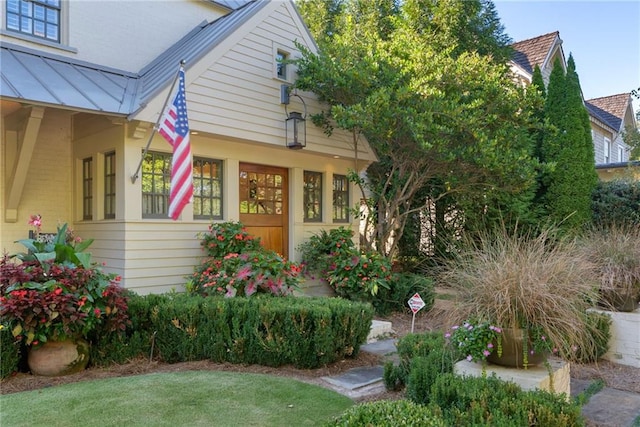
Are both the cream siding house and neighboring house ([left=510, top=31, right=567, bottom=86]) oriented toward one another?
no

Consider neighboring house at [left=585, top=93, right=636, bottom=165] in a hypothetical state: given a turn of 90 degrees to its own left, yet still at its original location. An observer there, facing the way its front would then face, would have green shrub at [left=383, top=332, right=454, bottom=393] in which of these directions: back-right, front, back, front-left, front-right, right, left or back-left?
back-right

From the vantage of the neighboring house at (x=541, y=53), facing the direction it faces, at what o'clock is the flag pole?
The flag pole is roughly at 2 o'clock from the neighboring house.

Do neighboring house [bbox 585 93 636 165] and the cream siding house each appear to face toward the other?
no

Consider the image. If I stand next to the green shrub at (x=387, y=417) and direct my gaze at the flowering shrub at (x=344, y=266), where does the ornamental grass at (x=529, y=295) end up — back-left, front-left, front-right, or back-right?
front-right

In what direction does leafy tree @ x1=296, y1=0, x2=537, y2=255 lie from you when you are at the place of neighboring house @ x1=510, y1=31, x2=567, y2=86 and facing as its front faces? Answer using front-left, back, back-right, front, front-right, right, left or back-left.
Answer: front-right

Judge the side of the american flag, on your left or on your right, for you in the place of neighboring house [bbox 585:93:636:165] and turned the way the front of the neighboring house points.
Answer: on your right

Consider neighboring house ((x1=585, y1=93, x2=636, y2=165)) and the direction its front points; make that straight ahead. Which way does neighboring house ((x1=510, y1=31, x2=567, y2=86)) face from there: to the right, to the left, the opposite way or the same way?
the same way

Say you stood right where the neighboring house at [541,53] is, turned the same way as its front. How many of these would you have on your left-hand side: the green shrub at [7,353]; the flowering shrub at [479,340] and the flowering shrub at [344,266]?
0

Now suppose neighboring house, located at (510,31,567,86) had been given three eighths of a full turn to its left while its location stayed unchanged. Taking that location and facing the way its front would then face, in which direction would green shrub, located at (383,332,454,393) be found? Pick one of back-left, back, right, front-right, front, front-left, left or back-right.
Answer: back

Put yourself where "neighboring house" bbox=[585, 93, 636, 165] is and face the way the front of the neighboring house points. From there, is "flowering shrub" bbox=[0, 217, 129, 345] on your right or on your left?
on your right

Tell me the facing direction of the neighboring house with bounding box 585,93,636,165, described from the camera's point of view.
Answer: facing the viewer and to the right of the viewer

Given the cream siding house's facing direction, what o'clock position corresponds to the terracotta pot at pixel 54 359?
The terracotta pot is roughly at 2 o'clock from the cream siding house.

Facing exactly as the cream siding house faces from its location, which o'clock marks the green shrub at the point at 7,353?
The green shrub is roughly at 2 o'clock from the cream siding house.

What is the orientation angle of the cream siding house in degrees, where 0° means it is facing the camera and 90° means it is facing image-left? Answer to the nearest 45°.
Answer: approximately 315°
